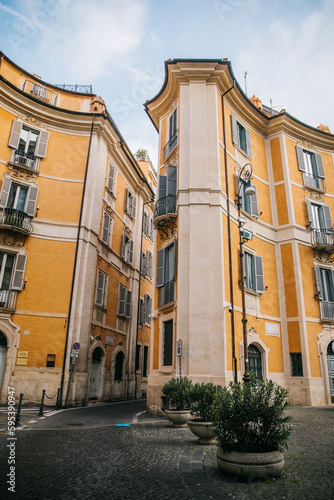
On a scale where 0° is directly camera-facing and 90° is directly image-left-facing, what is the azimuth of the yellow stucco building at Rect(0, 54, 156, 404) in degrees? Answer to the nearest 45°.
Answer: approximately 315°

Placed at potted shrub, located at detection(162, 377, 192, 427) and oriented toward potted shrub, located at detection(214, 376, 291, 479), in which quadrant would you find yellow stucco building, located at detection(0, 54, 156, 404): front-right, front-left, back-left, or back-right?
back-right

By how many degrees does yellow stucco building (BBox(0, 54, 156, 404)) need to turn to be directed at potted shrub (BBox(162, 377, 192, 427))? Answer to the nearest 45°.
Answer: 0° — it already faces it

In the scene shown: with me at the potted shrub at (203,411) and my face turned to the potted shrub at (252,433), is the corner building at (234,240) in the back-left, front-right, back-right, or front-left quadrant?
back-left

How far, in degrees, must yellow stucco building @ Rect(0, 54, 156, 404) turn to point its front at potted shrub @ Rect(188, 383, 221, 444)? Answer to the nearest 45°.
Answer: approximately 45° to its right

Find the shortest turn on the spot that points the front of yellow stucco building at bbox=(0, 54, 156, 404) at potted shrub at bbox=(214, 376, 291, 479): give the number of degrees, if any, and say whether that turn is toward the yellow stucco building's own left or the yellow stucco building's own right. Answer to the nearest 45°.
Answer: approximately 45° to the yellow stucco building's own right

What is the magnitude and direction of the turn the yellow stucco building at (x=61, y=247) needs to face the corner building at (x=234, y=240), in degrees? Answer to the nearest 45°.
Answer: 0° — it already faces it
